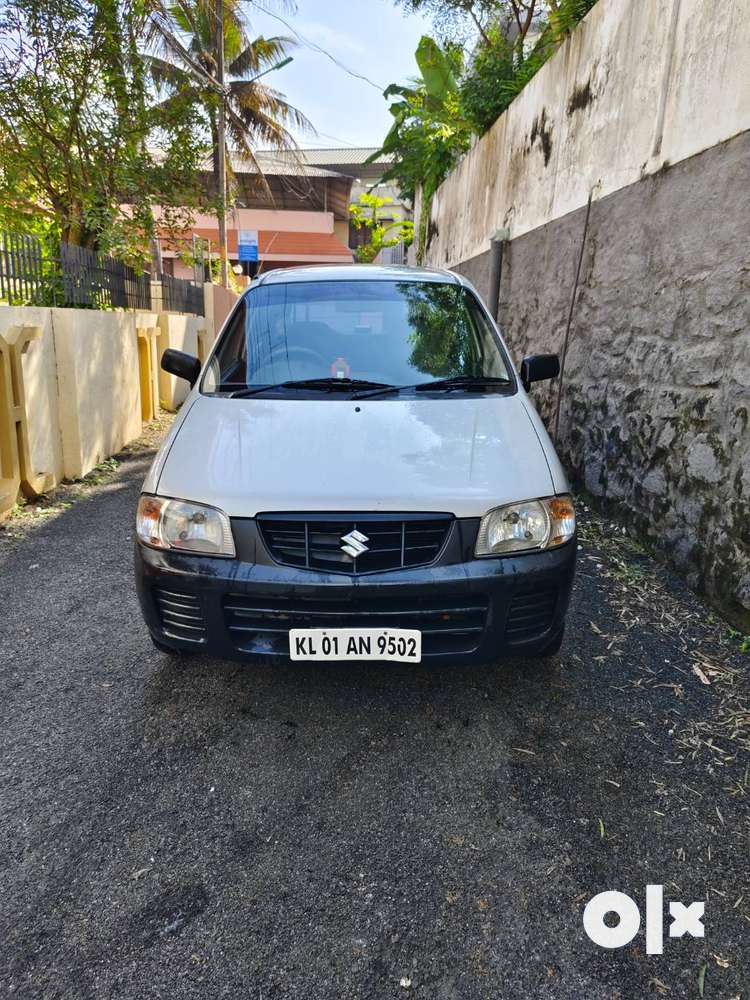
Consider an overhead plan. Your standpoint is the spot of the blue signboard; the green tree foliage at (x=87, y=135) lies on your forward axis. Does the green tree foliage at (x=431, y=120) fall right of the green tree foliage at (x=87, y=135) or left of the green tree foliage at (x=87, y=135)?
left

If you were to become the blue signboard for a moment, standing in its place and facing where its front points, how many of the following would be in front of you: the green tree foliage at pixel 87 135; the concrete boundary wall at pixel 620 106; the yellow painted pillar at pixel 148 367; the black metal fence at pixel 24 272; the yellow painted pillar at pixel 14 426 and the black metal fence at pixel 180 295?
6

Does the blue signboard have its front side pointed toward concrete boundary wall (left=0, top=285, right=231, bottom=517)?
yes

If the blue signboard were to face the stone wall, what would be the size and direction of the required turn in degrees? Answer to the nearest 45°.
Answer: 0° — it already faces it

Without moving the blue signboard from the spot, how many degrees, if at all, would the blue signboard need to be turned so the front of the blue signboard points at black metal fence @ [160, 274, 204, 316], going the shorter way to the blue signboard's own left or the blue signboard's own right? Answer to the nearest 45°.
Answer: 0° — it already faces it

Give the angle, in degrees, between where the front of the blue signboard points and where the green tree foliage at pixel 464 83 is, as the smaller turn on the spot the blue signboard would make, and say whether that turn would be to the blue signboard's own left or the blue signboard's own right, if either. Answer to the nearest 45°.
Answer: approximately 45° to the blue signboard's own left

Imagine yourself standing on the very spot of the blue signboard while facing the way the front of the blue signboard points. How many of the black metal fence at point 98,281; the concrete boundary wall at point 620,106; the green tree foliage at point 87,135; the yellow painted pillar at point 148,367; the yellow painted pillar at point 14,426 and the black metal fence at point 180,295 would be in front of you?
6

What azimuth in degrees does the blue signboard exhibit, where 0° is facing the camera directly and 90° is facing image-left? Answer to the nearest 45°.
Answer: approximately 0°

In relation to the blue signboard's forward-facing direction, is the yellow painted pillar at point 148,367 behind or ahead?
ahead
